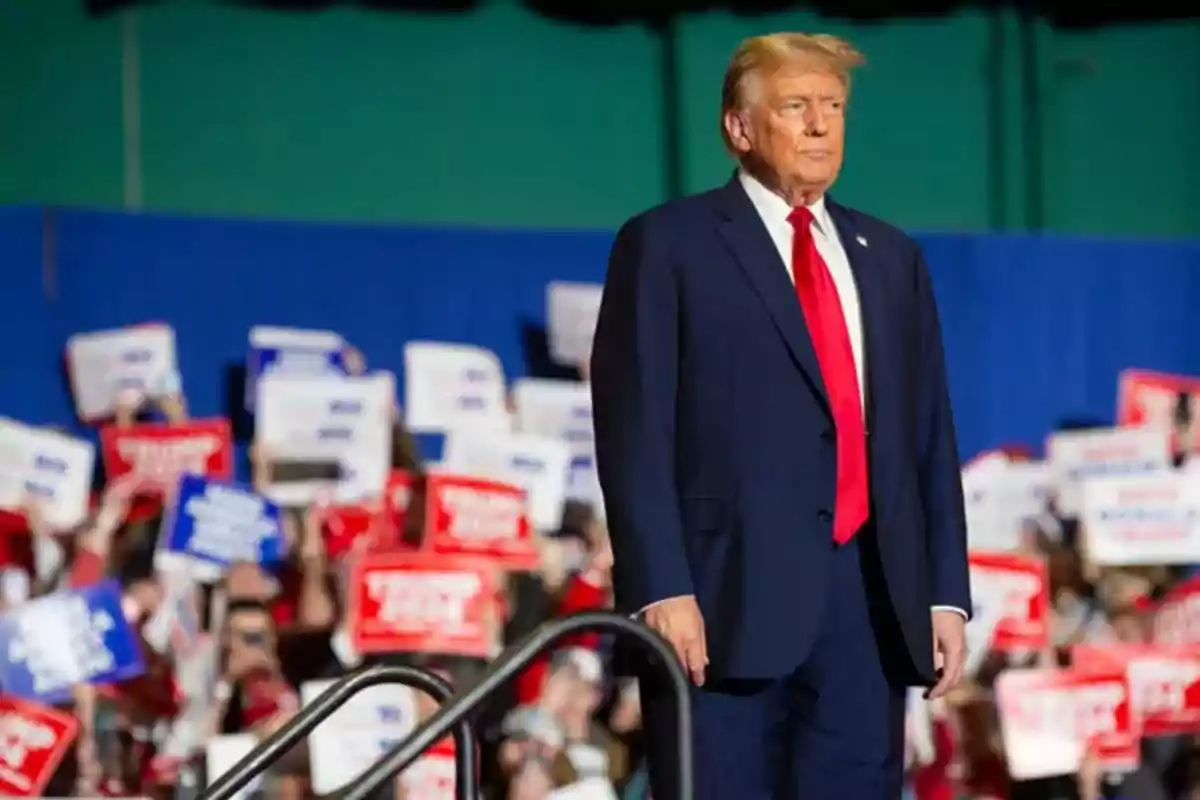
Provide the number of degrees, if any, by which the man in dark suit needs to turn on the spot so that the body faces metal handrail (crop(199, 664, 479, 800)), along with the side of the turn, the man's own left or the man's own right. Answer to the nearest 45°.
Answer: approximately 135° to the man's own right

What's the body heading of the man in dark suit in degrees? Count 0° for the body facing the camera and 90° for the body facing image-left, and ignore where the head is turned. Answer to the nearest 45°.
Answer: approximately 315°

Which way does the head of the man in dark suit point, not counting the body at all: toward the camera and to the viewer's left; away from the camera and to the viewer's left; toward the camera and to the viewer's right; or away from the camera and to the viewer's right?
toward the camera and to the viewer's right
